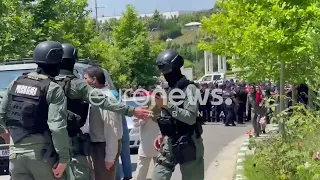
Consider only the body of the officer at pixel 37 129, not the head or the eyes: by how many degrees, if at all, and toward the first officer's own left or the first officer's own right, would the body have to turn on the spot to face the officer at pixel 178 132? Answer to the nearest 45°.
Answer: approximately 45° to the first officer's own right
